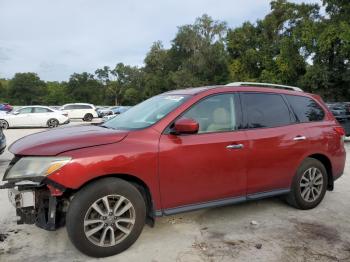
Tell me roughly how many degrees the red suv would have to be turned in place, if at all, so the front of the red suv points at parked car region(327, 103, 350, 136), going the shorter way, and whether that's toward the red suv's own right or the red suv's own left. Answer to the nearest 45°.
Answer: approximately 180°

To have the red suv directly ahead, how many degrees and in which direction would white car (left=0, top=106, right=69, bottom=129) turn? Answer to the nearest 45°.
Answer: approximately 90° to its left

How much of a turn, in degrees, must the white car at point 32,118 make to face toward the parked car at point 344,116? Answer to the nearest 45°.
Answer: approximately 135° to its left

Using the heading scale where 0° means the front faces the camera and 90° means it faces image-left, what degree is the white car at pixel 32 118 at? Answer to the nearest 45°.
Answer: approximately 90°

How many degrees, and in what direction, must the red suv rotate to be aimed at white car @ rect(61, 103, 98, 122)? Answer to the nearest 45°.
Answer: approximately 135° to its right

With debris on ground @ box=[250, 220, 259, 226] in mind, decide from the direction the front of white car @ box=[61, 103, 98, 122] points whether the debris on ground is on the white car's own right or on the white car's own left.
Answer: on the white car's own left

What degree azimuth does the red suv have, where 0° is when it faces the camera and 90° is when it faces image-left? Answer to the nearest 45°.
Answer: approximately 45°

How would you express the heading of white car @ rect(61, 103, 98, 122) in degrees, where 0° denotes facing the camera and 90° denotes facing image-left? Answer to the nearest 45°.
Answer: approximately 90°

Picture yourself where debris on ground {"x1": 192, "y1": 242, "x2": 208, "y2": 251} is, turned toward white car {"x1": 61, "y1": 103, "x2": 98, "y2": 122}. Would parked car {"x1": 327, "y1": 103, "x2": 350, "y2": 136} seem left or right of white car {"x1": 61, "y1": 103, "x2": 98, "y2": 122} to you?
right

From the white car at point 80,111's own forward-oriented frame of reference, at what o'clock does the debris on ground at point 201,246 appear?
The debris on ground is roughly at 9 o'clock from the white car.
